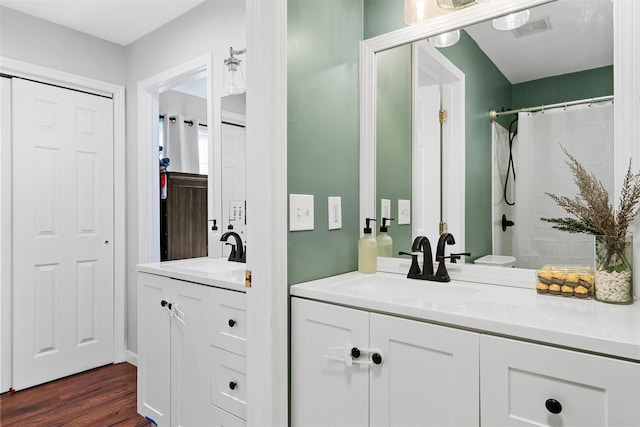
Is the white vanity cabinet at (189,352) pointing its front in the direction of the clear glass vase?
no

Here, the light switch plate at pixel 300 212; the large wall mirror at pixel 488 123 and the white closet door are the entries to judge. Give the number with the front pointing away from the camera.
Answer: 0

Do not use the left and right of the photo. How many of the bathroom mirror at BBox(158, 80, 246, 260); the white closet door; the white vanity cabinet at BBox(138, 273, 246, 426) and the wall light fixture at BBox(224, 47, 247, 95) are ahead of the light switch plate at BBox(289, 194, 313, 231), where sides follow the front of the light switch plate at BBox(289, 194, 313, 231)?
0

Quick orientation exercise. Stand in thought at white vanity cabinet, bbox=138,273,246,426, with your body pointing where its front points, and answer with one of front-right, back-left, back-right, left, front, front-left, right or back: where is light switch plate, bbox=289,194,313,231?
left

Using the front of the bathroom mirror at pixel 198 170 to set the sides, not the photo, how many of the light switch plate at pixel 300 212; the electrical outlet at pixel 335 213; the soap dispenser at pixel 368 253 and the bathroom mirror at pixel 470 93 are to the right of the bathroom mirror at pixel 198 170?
0

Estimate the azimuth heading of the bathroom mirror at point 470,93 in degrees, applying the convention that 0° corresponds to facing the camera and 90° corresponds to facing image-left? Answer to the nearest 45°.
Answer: approximately 45°

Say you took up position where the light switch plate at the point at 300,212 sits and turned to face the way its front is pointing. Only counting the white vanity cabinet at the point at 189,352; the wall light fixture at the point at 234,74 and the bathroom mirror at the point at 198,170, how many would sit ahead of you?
0

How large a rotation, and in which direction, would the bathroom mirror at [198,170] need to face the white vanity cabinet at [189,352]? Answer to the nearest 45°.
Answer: approximately 45° to its left

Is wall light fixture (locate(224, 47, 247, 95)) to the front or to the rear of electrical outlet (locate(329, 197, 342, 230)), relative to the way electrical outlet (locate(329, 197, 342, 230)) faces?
to the rear

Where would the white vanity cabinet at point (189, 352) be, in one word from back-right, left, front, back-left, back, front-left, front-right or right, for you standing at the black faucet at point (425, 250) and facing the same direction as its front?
front-right

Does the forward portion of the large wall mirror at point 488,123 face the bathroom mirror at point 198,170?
no

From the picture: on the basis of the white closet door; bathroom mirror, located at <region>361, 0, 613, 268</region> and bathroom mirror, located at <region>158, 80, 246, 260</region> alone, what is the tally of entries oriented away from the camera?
0

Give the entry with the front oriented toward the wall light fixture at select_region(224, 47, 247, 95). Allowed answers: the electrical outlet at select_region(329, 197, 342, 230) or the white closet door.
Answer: the white closet door

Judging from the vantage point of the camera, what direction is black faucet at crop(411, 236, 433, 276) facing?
facing the viewer and to the left of the viewer

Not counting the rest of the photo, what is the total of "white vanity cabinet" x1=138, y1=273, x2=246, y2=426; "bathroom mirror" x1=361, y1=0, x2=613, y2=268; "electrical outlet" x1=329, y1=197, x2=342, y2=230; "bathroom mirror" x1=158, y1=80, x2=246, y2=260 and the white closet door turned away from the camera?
0

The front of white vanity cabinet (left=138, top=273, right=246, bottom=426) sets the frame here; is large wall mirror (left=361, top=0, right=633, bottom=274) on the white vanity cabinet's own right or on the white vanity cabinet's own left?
on the white vanity cabinet's own left

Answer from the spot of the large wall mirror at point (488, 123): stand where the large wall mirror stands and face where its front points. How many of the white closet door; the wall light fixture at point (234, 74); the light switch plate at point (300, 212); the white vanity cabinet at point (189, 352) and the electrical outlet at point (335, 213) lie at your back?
0

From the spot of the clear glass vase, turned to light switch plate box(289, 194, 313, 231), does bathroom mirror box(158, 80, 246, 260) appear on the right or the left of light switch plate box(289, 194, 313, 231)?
right

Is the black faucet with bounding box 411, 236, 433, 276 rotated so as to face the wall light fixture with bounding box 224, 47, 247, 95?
no
